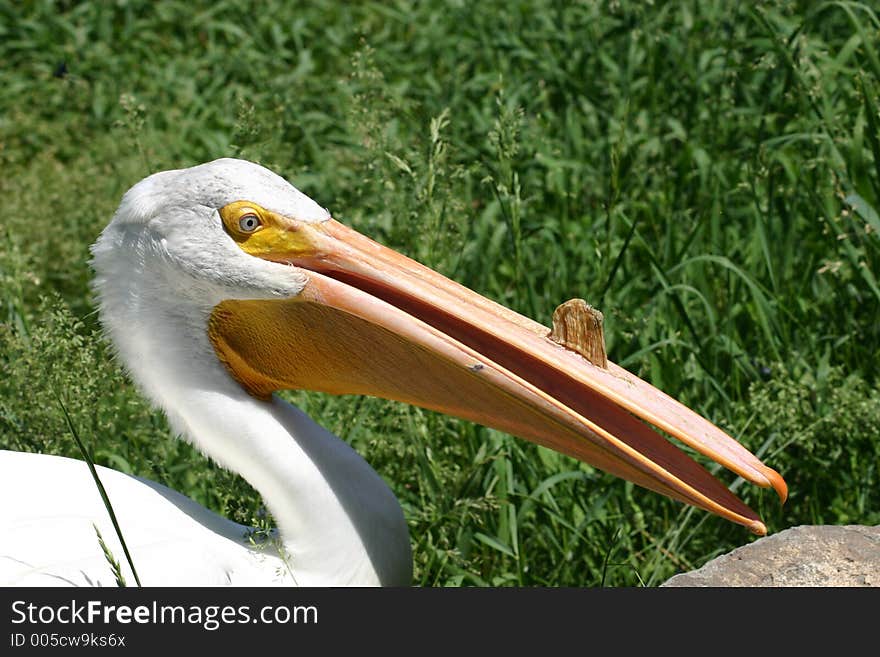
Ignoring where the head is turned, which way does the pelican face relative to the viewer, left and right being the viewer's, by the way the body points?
facing to the right of the viewer

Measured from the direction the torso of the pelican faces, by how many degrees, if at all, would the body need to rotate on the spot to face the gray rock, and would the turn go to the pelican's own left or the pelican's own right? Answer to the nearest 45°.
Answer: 0° — it already faces it
